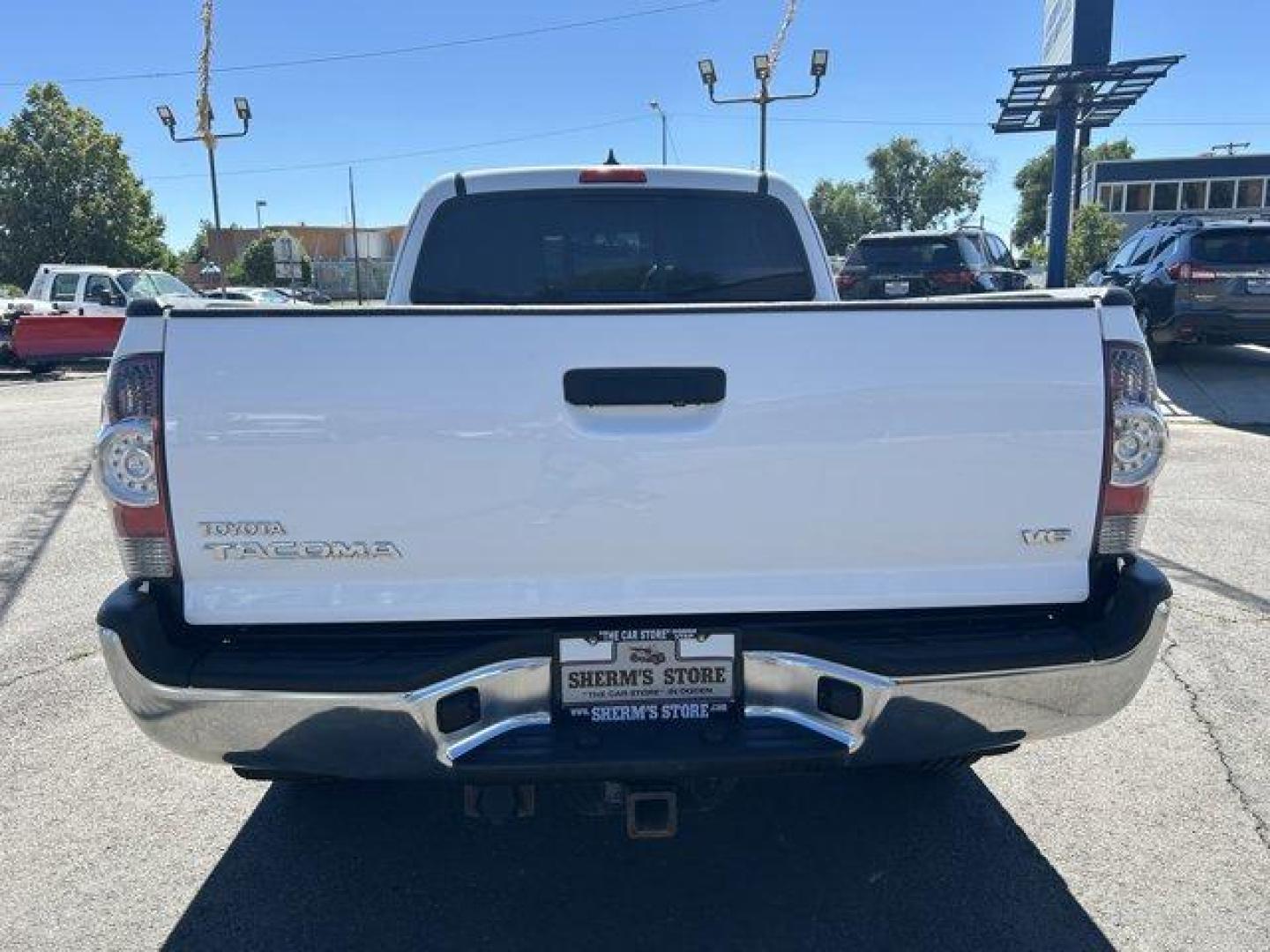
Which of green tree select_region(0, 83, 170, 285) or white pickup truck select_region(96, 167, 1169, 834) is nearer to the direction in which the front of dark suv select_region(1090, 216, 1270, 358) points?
the green tree

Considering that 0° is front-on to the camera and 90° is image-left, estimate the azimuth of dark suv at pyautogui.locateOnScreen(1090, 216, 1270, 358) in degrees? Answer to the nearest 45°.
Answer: approximately 135°

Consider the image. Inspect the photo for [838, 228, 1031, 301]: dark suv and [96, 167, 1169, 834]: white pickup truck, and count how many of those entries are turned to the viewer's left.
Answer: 0

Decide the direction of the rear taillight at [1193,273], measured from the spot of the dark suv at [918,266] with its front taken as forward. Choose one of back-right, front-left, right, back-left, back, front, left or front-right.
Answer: right

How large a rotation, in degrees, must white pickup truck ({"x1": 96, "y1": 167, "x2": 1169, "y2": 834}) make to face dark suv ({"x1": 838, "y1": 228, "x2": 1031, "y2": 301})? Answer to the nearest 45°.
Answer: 0° — it already faces it

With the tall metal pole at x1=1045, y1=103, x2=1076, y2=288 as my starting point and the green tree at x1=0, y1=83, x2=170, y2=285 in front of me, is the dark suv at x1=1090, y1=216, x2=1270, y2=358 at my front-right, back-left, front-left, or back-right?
back-left

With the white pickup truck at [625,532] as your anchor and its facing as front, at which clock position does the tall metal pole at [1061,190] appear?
The tall metal pole is roughly at 1 o'clock from the white pickup truck.

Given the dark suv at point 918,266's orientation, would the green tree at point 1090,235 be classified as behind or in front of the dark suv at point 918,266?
in front

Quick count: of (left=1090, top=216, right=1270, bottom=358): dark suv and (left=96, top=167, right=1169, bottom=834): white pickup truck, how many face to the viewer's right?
0

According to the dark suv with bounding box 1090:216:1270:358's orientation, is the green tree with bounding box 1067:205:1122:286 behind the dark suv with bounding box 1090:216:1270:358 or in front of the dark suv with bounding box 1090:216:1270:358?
in front

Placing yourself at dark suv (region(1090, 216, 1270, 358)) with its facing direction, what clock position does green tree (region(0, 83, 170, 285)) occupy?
The green tree is roughly at 11 o'clock from the dark suv.

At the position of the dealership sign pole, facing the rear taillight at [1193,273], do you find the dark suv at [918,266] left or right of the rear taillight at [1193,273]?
right

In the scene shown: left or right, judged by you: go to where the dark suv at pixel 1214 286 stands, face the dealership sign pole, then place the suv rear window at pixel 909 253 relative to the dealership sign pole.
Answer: left

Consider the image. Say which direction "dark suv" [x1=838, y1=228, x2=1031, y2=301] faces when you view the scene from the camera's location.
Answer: facing away from the viewer and to the right of the viewer

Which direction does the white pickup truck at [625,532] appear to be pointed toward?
away from the camera

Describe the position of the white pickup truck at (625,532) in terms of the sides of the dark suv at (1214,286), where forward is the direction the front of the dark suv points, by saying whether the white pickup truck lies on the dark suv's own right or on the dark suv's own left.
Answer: on the dark suv's own left

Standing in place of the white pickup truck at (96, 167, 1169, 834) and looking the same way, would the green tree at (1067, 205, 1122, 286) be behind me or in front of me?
in front
